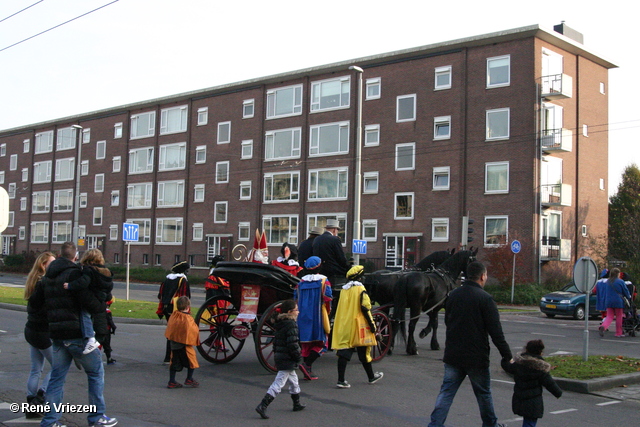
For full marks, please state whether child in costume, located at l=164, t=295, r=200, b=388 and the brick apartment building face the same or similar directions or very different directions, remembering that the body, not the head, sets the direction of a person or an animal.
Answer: very different directions

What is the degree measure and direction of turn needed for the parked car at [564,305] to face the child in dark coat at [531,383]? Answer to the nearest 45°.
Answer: approximately 45° to its left

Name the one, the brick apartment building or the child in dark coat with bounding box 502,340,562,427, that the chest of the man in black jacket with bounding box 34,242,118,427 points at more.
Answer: the brick apartment building

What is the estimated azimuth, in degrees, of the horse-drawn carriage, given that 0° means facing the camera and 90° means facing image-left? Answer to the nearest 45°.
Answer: approximately 225°

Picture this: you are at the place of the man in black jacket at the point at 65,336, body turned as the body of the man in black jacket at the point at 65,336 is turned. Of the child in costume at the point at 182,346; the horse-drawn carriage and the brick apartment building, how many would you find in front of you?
3

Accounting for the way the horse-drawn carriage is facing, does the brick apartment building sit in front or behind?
in front

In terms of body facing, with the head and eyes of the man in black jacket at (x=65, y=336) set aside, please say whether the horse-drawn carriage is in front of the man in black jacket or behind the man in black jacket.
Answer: in front

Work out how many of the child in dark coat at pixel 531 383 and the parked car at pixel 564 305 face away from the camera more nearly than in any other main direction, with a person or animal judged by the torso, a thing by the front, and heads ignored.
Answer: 1

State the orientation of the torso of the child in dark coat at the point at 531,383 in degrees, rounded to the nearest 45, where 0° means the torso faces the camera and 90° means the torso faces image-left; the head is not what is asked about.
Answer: approximately 180°
